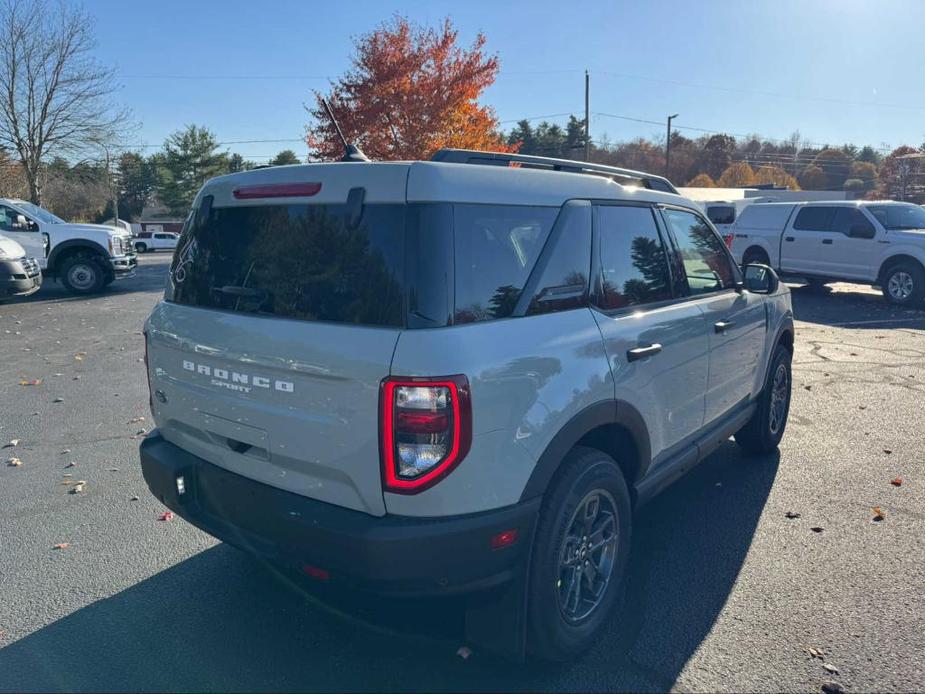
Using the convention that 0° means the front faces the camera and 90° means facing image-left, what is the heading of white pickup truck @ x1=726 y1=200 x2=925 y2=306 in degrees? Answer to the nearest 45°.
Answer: approximately 315°

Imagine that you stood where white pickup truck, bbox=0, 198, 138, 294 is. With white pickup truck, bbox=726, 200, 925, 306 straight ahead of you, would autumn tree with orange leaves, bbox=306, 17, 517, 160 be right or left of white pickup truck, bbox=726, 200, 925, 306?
left

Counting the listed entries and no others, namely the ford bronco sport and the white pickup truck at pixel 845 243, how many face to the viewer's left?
0

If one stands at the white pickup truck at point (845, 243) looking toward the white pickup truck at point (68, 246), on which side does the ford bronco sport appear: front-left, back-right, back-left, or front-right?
front-left

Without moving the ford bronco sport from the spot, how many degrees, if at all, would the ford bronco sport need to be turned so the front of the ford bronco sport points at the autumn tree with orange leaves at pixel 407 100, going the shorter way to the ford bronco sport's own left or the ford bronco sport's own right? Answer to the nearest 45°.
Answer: approximately 45° to the ford bronco sport's own left

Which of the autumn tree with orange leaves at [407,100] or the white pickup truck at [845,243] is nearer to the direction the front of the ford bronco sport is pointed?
the white pickup truck

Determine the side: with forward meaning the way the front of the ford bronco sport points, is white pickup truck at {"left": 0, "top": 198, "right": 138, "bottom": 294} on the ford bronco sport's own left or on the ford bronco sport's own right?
on the ford bronco sport's own left

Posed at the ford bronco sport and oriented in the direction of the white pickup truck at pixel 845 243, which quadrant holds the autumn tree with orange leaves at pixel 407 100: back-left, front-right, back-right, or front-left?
front-left

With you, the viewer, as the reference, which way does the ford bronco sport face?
facing away from the viewer and to the right of the viewer
